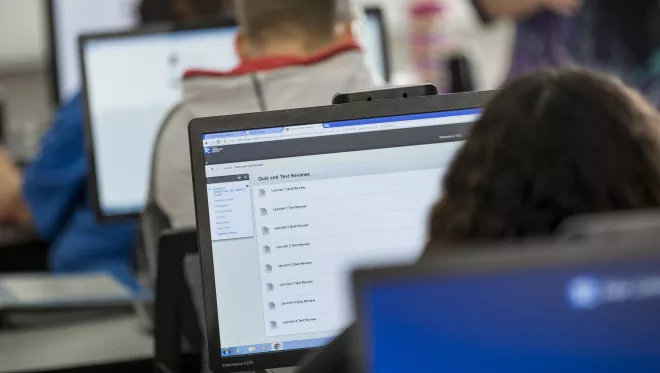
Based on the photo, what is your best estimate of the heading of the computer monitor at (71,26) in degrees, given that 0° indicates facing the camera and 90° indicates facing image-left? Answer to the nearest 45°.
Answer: approximately 0°

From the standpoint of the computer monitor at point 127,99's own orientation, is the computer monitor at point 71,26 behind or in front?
behind

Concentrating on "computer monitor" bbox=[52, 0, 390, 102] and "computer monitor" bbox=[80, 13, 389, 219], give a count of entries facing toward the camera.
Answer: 2

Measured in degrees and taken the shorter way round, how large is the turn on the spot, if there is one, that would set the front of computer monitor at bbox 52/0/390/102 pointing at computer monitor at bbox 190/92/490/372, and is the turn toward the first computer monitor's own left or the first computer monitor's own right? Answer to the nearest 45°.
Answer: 0° — it already faces it

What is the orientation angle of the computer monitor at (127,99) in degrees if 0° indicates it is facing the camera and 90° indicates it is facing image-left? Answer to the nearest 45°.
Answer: approximately 0°
